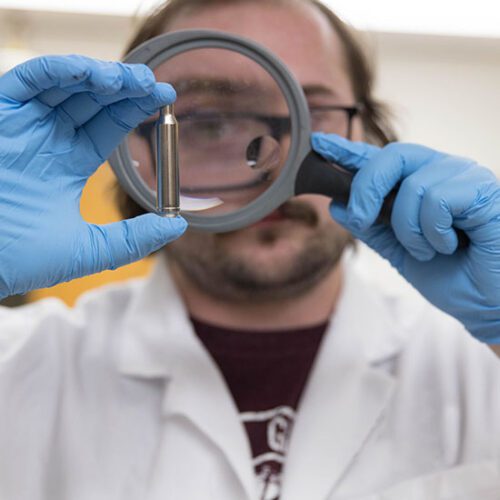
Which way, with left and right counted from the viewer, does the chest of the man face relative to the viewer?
facing the viewer

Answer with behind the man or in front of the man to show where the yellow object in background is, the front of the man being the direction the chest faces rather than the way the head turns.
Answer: behind
